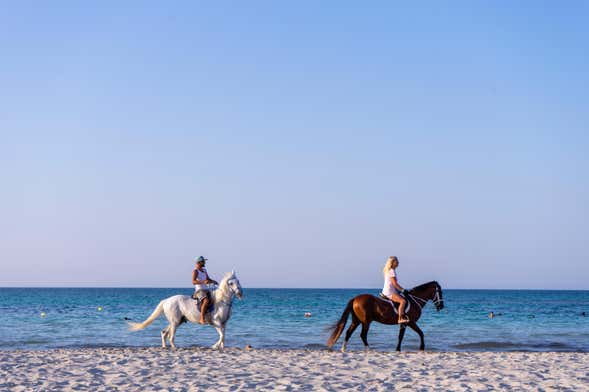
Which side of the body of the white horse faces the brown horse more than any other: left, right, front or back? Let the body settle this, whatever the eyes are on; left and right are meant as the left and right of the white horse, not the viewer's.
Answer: front

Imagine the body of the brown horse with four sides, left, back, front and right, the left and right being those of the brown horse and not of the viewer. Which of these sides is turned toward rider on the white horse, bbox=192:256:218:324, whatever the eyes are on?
back

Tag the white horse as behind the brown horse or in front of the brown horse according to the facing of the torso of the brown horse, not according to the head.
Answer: behind

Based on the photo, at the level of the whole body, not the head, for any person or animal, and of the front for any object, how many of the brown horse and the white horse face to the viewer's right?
2

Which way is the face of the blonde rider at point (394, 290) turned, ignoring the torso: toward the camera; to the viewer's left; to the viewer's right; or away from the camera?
to the viewer's right

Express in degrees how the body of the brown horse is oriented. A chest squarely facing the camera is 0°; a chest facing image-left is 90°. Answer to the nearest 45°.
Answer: approximately 270°

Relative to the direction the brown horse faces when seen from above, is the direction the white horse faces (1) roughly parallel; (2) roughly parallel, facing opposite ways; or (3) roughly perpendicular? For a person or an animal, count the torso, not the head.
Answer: roughly parallel

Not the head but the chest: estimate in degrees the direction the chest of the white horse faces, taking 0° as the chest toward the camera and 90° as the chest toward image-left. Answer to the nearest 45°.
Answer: approximately 270°

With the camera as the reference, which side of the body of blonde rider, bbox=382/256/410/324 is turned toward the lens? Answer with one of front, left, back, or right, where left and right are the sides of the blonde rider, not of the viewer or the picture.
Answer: right

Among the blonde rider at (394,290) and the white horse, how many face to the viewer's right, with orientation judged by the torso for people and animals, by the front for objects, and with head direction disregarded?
2
